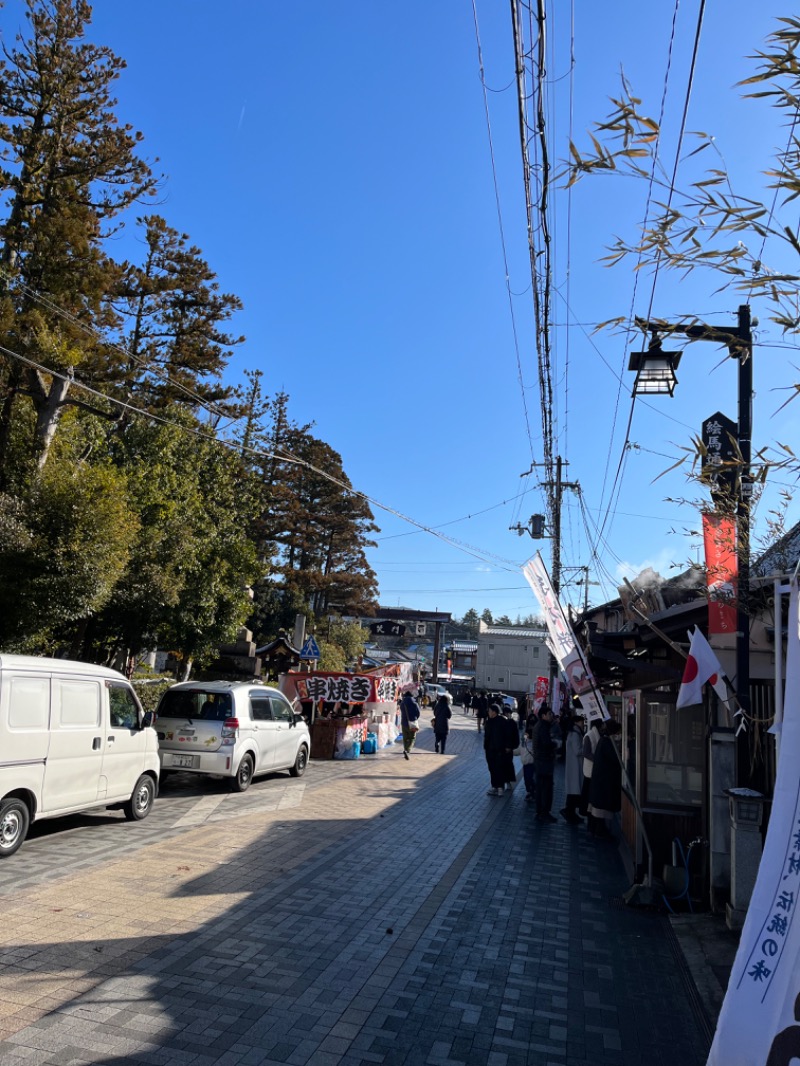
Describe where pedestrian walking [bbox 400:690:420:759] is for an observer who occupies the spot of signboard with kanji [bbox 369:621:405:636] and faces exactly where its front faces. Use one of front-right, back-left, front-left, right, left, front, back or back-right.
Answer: front

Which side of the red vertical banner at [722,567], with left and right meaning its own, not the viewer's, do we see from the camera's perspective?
front

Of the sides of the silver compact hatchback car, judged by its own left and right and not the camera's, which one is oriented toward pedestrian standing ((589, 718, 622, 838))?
right

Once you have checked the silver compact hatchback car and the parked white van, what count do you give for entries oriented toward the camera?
0

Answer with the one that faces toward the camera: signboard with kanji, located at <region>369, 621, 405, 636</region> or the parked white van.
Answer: the signboard with kanji

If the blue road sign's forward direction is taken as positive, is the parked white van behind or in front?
in front

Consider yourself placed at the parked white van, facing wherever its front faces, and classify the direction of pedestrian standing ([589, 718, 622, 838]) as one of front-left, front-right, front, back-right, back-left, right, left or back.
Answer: front-right

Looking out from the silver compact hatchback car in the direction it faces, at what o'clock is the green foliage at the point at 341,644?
The green foliage is roughly at 11 o'clock from the silver compact hatchback car.

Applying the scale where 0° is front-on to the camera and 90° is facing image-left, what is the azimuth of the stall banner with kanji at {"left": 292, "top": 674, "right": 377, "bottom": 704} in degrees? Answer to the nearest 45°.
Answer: approximately 0°

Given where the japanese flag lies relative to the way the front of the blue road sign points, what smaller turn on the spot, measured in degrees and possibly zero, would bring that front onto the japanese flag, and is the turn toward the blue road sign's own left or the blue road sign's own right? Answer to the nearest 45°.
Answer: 0° — it already faces it

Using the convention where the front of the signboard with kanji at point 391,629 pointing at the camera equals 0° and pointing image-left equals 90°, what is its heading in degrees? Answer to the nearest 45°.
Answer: approximately 0°

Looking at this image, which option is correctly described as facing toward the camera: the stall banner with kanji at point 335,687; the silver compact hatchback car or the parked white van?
the stall banner with kanji

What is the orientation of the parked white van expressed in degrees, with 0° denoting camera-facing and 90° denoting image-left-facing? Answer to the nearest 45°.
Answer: approximately 225°

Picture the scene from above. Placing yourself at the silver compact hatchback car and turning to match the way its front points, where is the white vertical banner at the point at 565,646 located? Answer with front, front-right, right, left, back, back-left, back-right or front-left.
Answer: right

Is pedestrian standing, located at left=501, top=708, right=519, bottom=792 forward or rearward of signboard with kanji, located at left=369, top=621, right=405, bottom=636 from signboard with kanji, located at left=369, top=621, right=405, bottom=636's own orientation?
forward

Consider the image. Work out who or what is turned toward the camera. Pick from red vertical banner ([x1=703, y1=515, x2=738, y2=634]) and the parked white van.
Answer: the red vertical banner

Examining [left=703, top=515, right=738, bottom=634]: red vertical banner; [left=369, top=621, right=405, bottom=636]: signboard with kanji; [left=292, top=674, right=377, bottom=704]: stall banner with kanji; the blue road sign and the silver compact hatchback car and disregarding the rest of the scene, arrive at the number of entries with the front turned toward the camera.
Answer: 4

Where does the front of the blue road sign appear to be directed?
toward the camera
